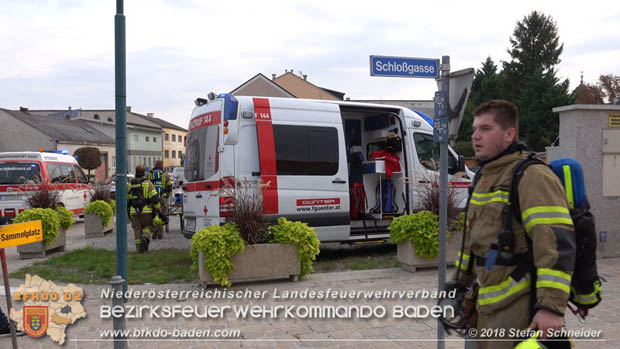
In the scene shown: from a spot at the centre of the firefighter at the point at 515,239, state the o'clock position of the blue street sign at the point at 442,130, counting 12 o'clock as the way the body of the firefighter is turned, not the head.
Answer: The blue street sign is roughly at 4 o'clock from the firefighter.

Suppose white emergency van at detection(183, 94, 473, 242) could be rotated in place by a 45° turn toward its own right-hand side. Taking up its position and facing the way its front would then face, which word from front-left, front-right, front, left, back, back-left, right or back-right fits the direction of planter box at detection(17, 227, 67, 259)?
back

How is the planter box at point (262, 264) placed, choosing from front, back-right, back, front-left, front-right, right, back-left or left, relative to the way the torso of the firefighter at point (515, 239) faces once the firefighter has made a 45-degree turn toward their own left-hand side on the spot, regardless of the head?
back-right

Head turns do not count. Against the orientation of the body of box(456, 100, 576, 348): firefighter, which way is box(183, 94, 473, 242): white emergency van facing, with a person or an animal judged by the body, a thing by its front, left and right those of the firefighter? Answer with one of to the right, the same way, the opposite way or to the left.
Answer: the opposite way

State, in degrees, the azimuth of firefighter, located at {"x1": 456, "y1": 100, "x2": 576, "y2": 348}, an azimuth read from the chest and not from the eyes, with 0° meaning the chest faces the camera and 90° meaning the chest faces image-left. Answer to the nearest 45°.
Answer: approximately 45°

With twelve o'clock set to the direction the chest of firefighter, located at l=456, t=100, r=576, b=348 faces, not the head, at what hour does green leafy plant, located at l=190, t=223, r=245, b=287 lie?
The green leafy plant is roughly at 3 o'clock from the firefighter.

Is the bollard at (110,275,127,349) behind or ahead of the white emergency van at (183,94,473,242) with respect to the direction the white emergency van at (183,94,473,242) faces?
behind

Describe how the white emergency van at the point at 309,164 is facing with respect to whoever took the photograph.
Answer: facing away from the viewer and to the right of the viewer
